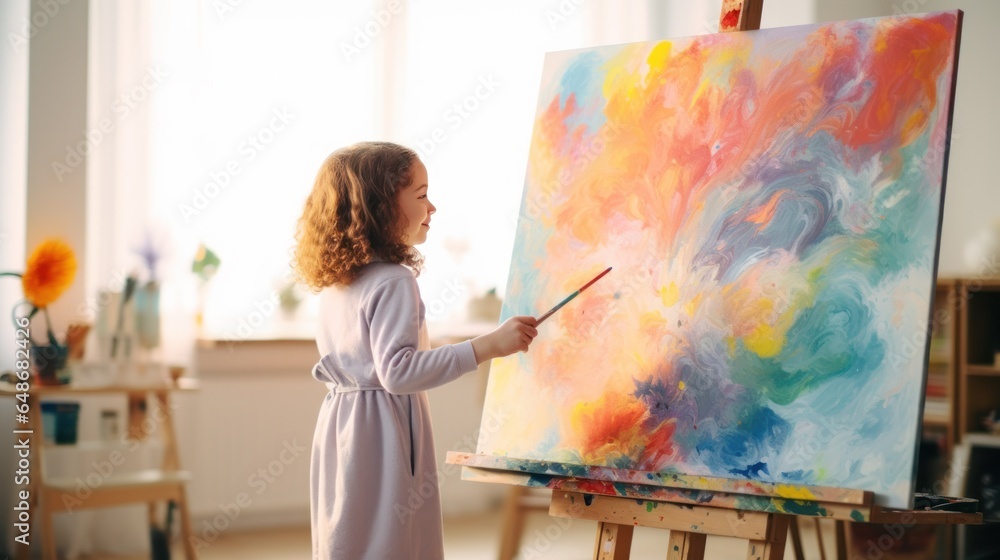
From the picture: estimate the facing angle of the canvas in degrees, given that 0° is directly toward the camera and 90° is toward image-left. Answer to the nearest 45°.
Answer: approximately 45°

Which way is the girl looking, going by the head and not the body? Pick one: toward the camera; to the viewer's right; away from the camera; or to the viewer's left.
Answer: to the viewer's right

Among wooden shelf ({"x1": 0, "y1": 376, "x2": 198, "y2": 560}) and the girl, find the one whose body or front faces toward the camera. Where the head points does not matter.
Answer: the wooden shelf

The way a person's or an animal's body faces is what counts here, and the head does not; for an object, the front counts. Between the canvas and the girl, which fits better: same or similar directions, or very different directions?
very different directions

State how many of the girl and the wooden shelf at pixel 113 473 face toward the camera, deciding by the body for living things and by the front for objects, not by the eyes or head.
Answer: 1

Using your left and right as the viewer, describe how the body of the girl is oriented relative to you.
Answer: facing away from the viewer and to the right of the viewer

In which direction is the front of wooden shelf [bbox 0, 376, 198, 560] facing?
toward the camera

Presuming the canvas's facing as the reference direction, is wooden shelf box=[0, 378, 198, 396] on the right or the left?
on its right
